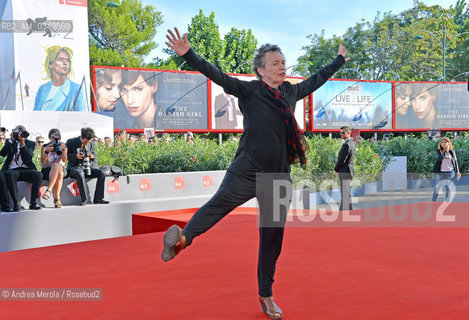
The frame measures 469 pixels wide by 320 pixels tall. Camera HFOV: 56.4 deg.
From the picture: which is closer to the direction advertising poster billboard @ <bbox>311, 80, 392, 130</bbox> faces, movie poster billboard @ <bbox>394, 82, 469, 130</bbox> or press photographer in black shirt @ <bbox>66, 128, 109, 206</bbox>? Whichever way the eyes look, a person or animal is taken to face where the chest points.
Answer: the press photographer in black shirt

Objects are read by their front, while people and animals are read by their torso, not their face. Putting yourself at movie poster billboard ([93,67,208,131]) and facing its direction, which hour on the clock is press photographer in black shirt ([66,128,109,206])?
The press photographer in black shirt is roughly at 12 o'clock from the movie poster billboard.

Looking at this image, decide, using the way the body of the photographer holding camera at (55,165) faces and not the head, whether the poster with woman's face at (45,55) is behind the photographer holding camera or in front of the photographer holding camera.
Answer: behind

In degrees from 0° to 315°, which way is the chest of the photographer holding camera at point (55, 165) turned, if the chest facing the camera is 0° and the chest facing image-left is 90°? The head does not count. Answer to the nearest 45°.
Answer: approximately 0°

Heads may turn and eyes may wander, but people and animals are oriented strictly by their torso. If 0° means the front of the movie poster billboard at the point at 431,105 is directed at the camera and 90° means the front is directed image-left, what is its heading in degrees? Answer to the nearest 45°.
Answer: approximately 0°

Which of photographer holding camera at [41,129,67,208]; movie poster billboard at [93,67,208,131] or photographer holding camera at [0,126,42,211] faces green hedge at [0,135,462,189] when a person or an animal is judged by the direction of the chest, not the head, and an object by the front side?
the movie poster billboard
